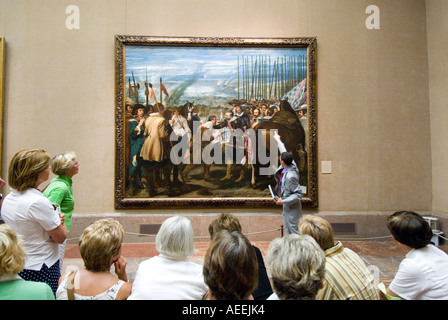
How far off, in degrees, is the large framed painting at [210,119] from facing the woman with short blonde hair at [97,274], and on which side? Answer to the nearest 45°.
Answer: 0° — it already faces them

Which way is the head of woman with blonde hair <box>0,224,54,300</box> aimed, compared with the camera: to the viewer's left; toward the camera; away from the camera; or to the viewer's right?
away from the camera

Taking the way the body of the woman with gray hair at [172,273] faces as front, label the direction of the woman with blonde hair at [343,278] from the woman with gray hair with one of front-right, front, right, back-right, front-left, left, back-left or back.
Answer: right

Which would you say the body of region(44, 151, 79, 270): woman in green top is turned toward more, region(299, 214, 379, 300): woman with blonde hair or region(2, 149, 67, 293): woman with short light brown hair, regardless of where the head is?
the woman with blonde hair

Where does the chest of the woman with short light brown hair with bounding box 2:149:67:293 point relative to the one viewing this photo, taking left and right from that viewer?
facing away from the viewer and to the right of the viewer

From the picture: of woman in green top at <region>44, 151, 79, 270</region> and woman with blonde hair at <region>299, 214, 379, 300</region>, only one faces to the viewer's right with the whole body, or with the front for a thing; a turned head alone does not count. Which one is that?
the woman in green top

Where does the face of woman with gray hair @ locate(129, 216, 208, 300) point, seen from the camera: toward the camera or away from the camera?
away from the camera

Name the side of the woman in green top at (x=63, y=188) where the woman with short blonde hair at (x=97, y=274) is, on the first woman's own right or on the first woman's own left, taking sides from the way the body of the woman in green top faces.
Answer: on the first woman's own right

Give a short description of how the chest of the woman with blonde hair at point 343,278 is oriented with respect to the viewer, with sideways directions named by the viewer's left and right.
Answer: facing away from the viewer and to the left of the viewer

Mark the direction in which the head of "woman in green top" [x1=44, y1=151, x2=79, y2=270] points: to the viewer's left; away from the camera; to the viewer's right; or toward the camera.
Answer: to the viewer's right

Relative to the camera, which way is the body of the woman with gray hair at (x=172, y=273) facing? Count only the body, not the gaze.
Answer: away from the camera

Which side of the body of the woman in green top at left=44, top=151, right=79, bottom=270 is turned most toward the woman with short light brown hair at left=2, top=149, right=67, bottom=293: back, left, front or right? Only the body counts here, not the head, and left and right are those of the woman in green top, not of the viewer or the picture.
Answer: right

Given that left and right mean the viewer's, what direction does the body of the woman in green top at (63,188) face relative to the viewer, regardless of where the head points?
facing to the right of the viewer
